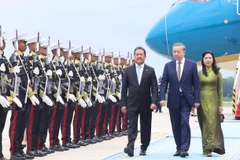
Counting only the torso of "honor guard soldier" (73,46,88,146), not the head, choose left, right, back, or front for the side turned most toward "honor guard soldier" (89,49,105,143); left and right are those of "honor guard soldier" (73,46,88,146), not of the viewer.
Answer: left

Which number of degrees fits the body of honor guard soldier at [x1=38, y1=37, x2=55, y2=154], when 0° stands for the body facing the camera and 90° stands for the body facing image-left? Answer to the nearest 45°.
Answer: approximately 315°

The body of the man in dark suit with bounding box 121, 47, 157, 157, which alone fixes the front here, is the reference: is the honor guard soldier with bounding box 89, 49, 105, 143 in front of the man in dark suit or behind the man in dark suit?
behind

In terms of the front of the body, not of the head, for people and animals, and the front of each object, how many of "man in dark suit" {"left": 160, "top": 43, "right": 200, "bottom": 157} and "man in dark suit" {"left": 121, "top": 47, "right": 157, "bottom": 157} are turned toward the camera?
2

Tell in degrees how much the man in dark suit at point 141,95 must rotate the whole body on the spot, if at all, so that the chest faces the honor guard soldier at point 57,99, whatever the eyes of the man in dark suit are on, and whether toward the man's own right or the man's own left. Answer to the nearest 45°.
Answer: approximately 90° to the man's own right

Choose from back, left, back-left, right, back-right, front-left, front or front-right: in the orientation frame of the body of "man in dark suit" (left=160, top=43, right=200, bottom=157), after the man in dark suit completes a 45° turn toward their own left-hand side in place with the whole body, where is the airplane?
back-left

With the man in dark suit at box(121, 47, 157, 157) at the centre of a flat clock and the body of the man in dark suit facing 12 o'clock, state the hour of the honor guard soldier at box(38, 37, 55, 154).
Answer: The honor guard soldier is roughly at 3 o'clock from the man in dark suit.

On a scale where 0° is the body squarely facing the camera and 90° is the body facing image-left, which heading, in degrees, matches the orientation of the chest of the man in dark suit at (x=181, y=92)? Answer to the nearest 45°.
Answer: approximately 0°
